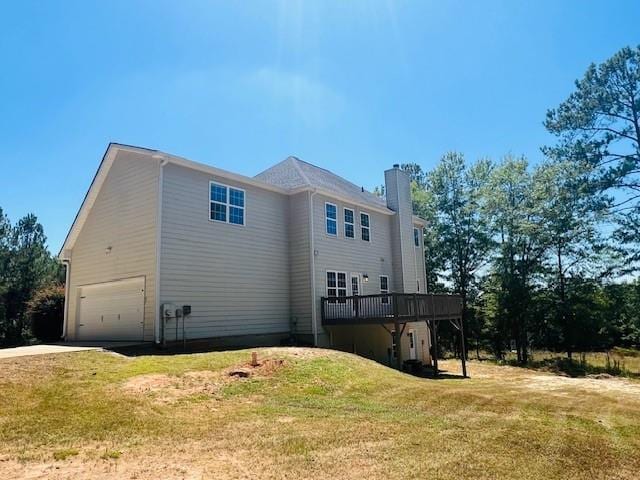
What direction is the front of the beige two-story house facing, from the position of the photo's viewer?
facing away from the viewer and to the left of the viewer
